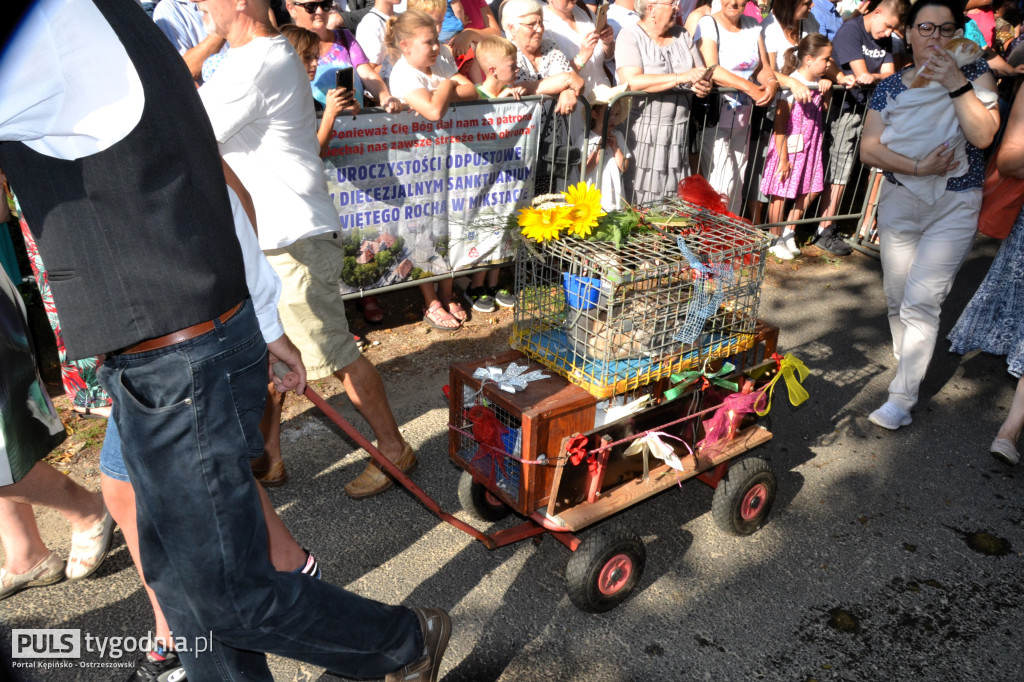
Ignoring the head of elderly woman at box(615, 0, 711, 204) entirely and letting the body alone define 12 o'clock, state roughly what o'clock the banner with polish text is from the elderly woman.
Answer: The banner with polish text is roughly at 3 o'clock from the elderly woman.

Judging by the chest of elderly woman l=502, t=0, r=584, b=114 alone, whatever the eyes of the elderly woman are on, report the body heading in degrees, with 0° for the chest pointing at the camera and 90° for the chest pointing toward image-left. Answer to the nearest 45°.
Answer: approximately 315°

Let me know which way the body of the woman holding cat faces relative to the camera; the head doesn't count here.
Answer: toward the camera

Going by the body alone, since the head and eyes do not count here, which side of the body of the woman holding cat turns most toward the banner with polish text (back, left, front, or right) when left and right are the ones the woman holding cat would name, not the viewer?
right

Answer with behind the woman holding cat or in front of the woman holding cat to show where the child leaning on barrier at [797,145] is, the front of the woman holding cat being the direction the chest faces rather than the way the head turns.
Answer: behind

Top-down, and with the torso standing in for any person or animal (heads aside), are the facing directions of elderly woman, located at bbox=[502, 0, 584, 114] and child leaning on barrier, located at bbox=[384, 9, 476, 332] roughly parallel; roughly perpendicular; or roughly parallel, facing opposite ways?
roughly parallel

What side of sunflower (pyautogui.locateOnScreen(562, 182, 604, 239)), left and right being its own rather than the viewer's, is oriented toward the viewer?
front

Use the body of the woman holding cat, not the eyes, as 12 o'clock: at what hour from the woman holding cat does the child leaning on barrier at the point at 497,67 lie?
The child leaning on barrier is roughly at 3 o'clock from the woman holding cat.

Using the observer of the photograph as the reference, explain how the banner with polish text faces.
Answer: facing the viewer

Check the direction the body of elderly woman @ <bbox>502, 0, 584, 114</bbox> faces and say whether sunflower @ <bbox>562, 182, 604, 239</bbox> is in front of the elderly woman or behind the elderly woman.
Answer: in front

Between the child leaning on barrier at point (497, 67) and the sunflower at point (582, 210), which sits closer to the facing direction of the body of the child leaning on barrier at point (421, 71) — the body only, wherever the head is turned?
the sunflower

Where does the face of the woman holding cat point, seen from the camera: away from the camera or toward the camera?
toward the camera

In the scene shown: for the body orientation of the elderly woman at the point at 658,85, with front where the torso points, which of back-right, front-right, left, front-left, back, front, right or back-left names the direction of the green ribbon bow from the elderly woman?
front-right

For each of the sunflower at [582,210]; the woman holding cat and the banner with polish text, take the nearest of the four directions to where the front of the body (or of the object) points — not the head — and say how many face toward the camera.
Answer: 3

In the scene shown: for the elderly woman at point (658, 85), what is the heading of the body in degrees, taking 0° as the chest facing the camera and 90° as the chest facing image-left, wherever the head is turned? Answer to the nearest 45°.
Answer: approximately 315°

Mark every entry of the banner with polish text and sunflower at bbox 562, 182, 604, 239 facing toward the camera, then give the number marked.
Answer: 2

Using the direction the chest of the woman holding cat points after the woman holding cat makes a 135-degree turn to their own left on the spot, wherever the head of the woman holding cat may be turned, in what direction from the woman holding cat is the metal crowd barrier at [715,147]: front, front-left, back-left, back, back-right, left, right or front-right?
left

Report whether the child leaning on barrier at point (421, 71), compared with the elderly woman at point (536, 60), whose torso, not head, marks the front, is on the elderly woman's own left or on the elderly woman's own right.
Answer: on the elderly woman's own right

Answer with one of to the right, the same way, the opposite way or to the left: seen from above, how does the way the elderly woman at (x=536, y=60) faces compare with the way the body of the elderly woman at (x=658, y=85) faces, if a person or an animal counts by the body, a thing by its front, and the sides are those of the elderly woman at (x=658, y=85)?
the same way
